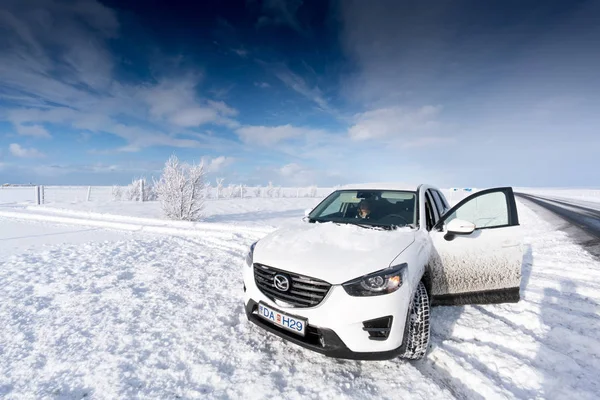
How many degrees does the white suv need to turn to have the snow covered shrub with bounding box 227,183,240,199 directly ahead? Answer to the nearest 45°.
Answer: approximately 90° to its right

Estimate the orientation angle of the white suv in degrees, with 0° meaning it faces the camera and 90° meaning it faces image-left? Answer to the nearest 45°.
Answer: approximately 45°

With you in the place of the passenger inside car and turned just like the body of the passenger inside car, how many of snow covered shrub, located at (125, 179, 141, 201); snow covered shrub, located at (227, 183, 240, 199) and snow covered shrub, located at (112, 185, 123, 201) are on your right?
3

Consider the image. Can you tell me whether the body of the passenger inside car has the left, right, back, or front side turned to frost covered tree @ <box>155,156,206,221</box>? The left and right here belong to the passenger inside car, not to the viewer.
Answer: right

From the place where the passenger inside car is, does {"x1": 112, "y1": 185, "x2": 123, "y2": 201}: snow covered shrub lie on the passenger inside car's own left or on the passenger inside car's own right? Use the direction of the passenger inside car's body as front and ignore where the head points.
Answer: on the passenger inside car's own right

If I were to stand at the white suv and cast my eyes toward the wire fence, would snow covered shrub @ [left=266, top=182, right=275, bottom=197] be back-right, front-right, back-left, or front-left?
front-right

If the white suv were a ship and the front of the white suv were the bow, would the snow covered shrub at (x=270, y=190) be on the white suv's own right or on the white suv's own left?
on the white suv's own right

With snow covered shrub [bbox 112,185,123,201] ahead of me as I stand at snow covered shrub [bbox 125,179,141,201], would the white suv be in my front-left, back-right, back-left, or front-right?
back-left

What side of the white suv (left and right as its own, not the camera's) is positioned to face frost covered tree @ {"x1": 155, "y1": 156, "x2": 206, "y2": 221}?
right

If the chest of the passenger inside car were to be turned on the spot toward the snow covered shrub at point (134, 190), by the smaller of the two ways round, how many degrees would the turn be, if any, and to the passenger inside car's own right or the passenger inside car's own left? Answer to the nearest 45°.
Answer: approximately 90° to the passenger inside car's own right

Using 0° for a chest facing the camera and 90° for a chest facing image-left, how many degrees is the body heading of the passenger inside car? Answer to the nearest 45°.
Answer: approximately 45°

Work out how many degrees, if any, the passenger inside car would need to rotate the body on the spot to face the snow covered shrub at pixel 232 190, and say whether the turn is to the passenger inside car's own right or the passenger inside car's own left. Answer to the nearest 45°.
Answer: approximately 90° to the passenger inside car's own right
